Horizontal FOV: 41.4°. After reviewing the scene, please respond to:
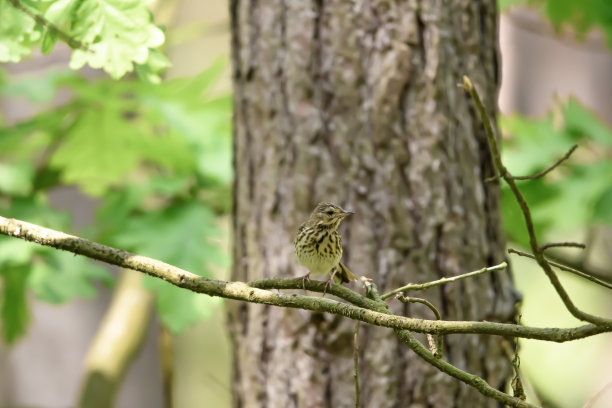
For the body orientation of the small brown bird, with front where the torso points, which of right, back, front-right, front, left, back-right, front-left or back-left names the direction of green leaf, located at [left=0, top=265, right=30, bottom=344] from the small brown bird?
back-right

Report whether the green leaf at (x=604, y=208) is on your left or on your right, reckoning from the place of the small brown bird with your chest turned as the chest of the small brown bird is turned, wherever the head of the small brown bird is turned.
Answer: on your left

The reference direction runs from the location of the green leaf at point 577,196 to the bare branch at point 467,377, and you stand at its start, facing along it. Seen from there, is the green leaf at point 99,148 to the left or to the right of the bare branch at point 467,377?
right

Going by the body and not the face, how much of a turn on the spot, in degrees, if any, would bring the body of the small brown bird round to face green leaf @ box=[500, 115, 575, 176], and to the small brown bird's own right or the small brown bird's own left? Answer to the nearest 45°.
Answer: approximately 135° to the small brown bird's own left

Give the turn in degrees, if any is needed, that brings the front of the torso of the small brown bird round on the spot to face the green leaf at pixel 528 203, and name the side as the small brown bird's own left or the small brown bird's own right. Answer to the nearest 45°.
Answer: approximately 135° to the small brown bird's own left

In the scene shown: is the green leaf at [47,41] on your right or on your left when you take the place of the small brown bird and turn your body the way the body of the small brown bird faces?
on your right

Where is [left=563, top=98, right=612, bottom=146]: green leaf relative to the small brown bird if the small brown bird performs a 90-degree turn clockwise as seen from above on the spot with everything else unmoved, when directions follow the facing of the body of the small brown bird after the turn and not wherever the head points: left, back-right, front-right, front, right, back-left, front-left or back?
back-right

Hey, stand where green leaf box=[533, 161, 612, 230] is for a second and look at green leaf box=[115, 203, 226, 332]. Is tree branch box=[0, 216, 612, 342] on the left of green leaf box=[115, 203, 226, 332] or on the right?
left

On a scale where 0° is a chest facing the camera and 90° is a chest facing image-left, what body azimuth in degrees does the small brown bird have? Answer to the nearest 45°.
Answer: approximately 0°
